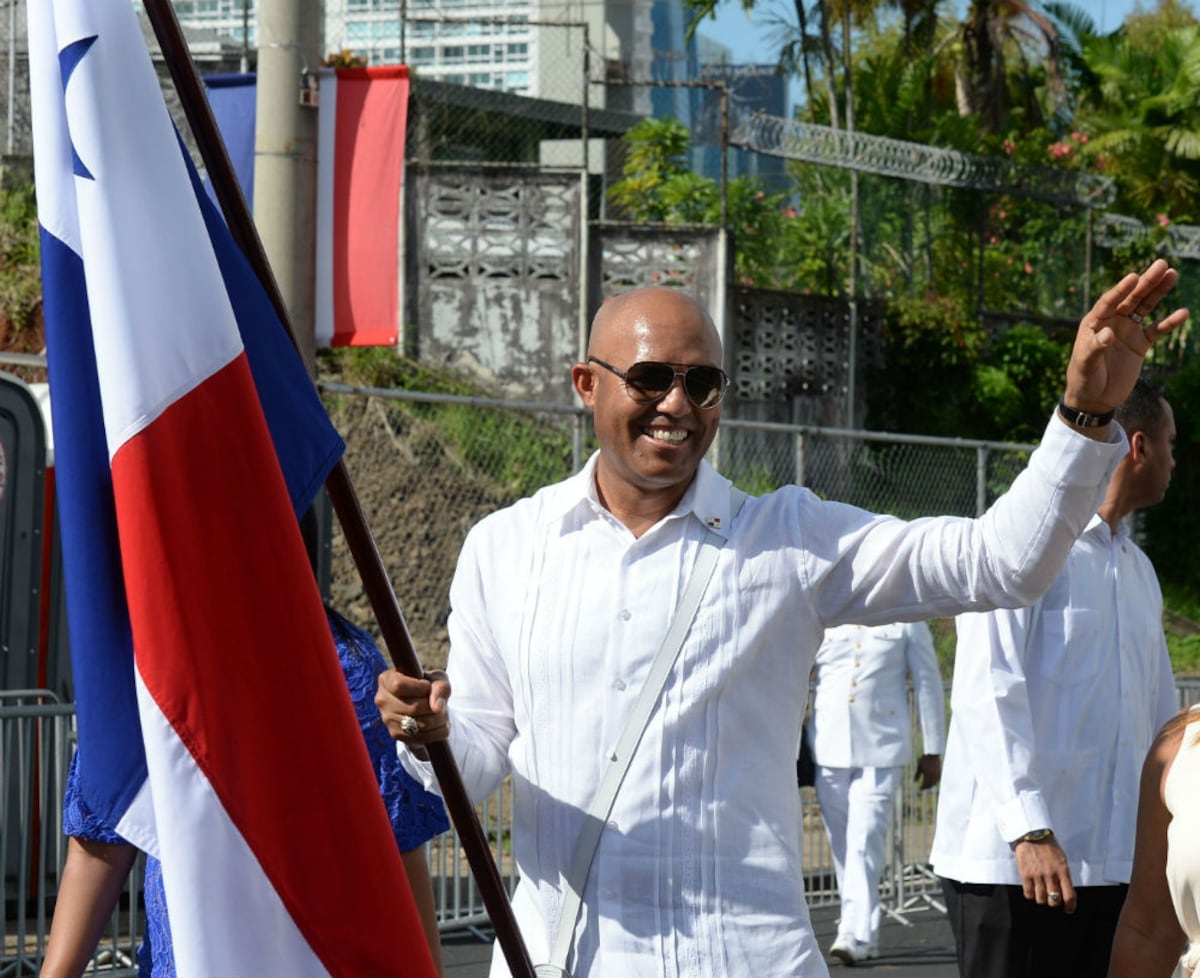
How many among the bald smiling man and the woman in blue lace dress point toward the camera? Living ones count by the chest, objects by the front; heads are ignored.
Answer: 2

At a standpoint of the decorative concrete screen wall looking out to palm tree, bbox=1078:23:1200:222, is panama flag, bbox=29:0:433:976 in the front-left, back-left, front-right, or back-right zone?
back-right

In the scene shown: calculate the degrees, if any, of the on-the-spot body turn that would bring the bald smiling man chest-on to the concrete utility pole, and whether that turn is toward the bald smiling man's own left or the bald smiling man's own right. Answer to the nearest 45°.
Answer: approximately 135° to the bald smiling man's own right

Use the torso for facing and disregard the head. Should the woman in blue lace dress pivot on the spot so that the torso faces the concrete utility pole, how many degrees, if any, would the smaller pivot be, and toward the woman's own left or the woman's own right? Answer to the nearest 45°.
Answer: approximately 180°

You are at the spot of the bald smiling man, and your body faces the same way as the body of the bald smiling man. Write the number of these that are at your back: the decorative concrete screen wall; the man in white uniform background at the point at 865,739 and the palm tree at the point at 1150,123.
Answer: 3

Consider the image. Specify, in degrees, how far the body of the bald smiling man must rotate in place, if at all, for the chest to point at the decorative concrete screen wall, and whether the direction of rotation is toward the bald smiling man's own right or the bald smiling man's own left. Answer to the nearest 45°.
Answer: approximately 180°

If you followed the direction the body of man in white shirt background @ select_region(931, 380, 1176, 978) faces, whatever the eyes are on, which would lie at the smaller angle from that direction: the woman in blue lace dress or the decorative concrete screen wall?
the woman in blue lace dress

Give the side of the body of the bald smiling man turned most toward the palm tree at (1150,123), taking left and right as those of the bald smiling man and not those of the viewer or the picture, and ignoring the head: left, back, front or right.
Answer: back
